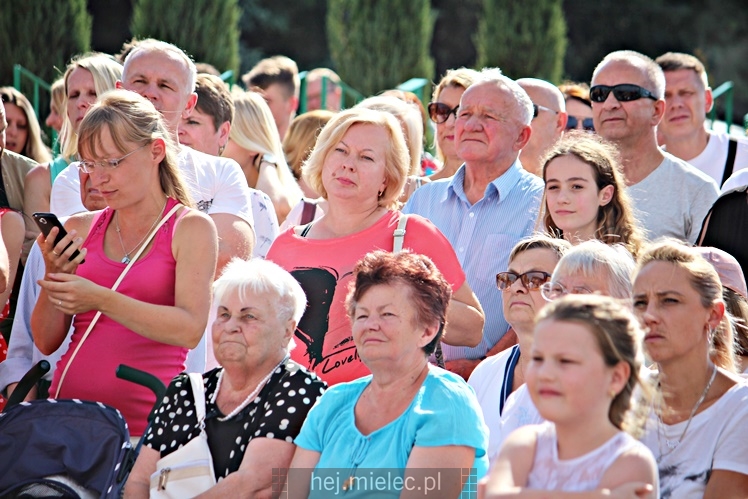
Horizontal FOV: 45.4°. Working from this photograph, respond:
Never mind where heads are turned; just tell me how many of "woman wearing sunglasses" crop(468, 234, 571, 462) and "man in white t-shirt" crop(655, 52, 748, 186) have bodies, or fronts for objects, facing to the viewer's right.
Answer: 0

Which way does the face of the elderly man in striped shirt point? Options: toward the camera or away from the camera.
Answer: toward the camera

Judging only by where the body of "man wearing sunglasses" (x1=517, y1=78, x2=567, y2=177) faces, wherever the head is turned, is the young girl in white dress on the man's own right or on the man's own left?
on the man's own left

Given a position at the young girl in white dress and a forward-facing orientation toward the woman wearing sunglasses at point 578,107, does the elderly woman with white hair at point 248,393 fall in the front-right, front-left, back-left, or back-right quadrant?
front-left

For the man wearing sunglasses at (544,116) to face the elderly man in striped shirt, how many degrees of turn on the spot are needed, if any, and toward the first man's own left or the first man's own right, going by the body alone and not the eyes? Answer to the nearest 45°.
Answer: approximately 45° to the first man's own left

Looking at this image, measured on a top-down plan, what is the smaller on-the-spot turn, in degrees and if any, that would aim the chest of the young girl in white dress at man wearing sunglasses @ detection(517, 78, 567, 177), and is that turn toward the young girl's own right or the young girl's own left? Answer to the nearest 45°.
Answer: approximately 135° to the young girl's own right

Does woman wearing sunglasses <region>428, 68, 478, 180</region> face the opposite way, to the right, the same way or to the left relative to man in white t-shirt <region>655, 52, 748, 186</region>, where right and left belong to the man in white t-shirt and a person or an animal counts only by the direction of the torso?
the same way

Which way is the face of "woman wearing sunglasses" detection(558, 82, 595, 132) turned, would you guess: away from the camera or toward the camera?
toward the camera

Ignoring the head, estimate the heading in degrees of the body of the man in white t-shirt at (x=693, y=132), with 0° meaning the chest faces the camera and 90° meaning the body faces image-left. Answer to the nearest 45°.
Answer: approximately 45°

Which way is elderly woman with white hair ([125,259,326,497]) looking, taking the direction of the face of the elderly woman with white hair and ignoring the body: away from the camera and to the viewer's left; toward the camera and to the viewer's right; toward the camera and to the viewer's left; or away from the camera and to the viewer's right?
toward the camera and to the viewer's left

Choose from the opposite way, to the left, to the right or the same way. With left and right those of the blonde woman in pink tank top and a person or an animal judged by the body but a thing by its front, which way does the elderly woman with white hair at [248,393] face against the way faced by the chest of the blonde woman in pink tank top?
the same way

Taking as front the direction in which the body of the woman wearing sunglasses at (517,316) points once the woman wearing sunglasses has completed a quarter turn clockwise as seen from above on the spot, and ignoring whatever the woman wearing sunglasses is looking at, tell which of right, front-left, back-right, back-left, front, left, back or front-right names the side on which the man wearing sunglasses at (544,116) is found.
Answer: front-right

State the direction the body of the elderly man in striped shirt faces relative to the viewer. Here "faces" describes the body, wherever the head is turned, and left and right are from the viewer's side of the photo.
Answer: facing the viewer and to the left of the viewer

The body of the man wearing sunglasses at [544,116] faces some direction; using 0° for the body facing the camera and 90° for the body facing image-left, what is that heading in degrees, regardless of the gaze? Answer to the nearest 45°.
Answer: approximately 45°

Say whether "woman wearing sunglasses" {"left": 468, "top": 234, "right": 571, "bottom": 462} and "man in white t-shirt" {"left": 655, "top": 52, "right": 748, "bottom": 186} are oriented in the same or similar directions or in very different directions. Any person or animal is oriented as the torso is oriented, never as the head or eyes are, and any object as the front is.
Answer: same or similar directions
